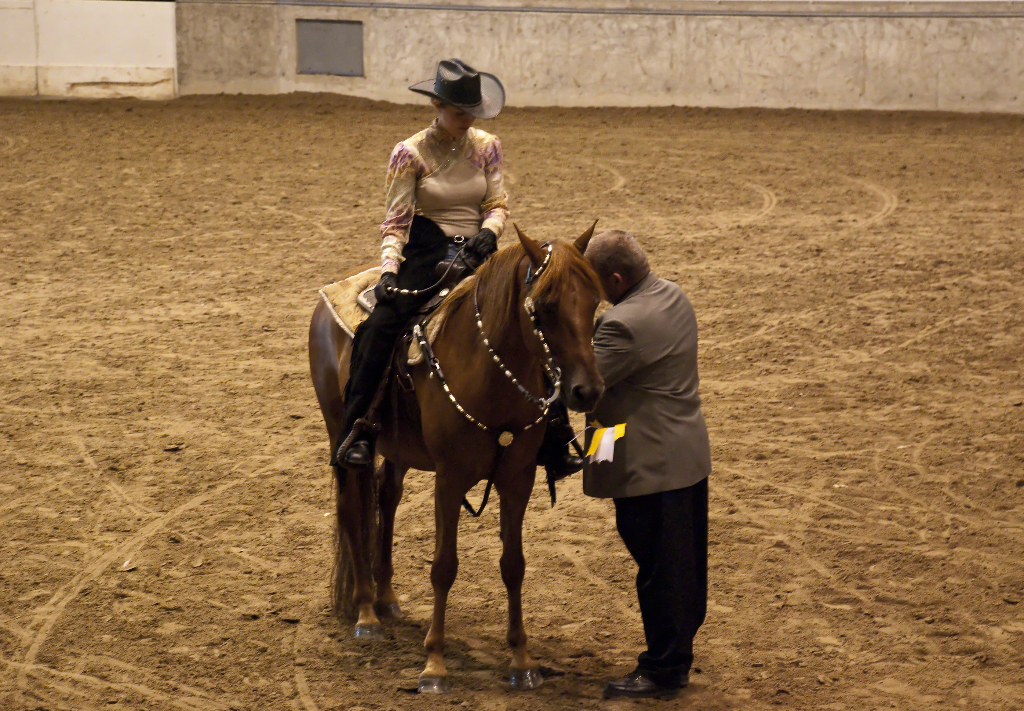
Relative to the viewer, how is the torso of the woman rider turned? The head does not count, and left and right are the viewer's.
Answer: facing the viewer and to the right of the viewer

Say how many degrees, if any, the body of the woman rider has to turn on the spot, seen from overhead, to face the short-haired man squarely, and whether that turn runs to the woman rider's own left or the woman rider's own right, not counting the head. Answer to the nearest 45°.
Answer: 0° — they already face them

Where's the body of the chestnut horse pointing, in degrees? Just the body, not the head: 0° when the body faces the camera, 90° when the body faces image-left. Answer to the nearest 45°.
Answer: approximately 315°
